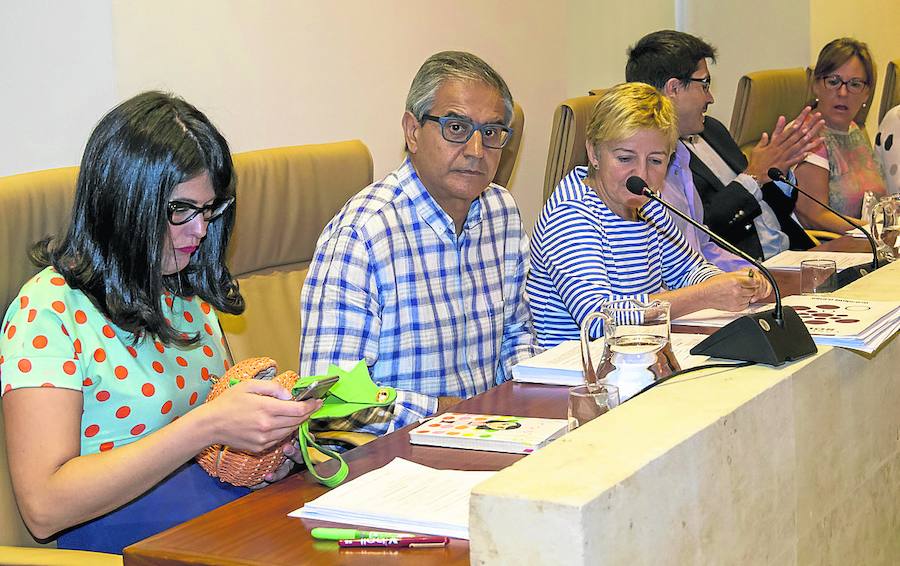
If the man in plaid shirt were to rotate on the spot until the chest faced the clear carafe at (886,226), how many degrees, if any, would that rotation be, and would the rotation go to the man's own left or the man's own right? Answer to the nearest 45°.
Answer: approximately 90° to the man's own left

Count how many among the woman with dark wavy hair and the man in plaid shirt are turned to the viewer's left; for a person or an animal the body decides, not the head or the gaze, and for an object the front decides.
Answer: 0

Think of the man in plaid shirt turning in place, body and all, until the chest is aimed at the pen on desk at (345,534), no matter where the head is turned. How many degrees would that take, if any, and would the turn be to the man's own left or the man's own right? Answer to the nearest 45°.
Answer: approximately 45° to the man's own right

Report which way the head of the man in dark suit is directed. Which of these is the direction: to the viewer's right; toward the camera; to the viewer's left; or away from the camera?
to the viewer's right

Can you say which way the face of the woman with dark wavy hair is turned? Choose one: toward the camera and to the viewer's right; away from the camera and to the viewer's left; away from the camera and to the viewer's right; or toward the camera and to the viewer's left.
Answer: toward the camera and to the viewer's right

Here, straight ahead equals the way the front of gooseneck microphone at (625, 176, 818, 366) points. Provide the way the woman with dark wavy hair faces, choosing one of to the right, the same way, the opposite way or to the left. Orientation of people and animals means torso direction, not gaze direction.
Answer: the opposite way

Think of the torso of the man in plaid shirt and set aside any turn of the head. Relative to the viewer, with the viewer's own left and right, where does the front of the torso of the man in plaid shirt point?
facing the viewer and to the right of the viewer

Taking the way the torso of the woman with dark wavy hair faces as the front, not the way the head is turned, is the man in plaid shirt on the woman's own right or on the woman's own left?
on the woman's own left

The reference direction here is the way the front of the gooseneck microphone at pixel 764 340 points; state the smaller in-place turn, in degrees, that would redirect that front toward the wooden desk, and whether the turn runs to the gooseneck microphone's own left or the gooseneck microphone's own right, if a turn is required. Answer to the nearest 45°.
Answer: approximately 45° to the gooseneck microphone's own left

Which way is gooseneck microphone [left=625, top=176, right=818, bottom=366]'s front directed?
to the viewer's left
